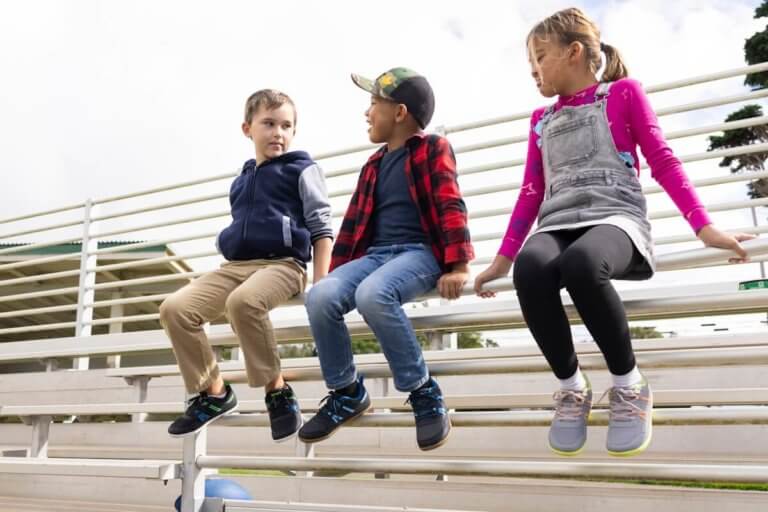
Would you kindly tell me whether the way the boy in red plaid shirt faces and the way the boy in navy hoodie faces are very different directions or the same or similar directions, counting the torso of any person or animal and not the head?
same or similar directions

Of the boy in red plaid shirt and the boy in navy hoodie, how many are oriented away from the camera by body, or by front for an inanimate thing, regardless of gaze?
0

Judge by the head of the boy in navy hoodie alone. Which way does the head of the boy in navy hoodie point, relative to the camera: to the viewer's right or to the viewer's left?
to the viewer's right

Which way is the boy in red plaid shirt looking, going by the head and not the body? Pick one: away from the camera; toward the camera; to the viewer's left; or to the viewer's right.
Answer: to the viewer's left

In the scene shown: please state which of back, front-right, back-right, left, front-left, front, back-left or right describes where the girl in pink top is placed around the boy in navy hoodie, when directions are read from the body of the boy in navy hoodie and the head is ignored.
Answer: left

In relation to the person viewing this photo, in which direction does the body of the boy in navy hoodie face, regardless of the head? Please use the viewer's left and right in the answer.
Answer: facing the viewer and to the left of the viewer
